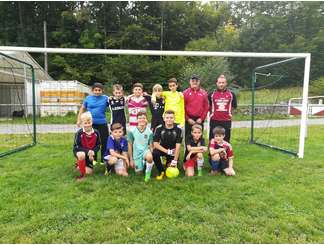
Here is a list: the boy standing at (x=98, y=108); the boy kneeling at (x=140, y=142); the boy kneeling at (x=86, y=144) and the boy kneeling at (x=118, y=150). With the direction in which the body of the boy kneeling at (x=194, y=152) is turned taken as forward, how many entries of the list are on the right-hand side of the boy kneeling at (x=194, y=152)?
4

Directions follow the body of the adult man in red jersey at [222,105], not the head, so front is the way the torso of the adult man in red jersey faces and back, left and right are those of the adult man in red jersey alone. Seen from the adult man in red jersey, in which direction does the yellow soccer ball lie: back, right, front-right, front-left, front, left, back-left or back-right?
front-right

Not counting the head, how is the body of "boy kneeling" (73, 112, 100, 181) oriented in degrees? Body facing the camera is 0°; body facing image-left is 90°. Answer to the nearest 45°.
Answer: approximately 0°

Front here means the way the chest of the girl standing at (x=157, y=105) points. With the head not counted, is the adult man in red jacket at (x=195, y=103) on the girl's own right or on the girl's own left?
on the girl's own left

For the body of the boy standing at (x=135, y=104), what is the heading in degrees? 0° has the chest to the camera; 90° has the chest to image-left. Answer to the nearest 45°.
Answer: approximately 0°
